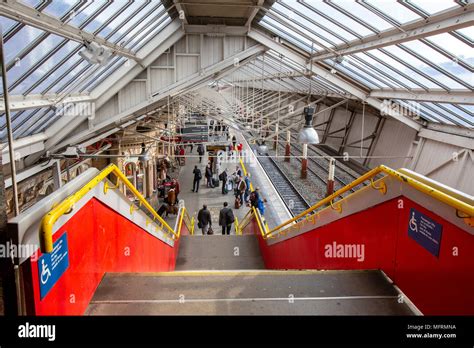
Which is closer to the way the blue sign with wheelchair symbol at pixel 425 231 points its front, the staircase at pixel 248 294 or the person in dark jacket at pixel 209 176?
the staircase

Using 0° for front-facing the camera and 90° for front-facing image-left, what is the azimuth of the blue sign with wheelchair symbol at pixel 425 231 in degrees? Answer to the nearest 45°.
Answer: approximately 45°

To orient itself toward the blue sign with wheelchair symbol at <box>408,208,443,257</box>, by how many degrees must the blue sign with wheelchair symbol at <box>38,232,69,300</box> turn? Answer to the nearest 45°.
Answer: approximately 45° to its left

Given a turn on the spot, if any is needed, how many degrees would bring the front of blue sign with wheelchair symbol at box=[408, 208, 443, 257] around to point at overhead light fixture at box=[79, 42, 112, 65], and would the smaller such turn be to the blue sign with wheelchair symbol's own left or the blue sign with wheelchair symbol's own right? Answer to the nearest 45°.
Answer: approximately 45° to the blue sign with wheelchair symbol's own right

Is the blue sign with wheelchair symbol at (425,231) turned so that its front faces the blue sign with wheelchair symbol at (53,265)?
yes

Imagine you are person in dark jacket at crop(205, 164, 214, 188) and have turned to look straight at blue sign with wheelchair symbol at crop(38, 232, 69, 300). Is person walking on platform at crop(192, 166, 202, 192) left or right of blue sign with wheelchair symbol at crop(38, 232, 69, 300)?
right

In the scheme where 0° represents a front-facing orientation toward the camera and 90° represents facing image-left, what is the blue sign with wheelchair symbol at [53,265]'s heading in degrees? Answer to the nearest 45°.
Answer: approximately 315°

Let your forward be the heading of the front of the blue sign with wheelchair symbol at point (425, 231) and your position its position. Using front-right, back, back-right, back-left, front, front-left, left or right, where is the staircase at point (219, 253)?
right

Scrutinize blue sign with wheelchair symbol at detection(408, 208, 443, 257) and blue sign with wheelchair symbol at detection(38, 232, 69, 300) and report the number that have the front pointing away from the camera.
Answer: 0

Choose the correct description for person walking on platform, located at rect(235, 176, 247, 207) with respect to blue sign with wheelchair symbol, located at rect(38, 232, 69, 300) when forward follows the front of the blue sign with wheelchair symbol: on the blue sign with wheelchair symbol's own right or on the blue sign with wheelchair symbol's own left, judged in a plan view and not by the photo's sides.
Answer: on the blue sign with wheelchair symbol's own left

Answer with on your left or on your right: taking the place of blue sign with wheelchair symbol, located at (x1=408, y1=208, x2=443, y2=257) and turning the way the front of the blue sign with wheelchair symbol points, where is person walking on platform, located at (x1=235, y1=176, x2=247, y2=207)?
on your right
